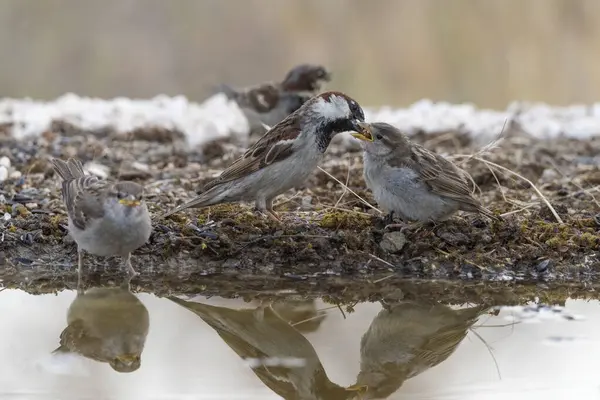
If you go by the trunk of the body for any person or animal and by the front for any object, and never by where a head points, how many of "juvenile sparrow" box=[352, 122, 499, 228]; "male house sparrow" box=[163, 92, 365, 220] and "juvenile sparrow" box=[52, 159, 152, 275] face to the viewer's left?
1

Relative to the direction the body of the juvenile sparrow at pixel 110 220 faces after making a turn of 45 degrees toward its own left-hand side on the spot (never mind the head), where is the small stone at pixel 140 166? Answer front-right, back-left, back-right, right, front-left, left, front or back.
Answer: left

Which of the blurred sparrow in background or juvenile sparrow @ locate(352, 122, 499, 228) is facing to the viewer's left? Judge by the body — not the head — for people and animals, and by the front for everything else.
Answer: the juvenile sparrow

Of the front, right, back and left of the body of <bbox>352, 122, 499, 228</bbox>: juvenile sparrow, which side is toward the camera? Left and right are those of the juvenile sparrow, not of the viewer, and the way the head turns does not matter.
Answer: left

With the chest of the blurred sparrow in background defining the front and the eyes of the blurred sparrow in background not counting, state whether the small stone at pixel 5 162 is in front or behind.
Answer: behind

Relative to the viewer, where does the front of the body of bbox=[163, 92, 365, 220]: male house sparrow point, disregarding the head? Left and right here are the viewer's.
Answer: facing to the right of the viewer

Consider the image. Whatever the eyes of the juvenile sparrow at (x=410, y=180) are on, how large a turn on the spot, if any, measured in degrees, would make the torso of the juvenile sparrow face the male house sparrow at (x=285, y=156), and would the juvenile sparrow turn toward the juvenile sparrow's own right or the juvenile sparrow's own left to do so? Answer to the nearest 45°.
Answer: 0° — it already faces it

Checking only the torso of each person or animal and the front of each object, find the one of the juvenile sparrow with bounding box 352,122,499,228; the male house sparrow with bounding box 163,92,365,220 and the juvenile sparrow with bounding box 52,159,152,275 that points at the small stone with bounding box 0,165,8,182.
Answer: the juvenile sparrow with bounding box 352,122,499,228

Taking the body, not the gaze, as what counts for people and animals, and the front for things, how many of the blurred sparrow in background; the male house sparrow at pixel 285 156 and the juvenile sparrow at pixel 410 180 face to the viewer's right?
2

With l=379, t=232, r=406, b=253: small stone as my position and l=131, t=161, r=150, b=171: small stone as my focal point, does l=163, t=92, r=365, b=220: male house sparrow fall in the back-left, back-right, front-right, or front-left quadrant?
front-left

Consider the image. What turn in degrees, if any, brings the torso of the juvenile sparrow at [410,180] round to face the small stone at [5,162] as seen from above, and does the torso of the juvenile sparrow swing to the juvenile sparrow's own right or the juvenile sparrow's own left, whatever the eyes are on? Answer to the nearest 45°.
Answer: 0° — it already faces it

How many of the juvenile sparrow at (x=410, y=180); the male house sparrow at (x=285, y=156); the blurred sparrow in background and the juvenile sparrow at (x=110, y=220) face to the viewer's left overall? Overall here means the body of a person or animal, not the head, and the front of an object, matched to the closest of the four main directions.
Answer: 1

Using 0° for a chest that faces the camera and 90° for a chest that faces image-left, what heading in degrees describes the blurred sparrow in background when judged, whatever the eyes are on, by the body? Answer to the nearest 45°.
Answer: approximately 270°

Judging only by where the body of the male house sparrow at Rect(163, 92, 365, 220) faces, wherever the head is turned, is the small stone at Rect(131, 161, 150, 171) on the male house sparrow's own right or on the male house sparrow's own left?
on the male house sparrow's own left
